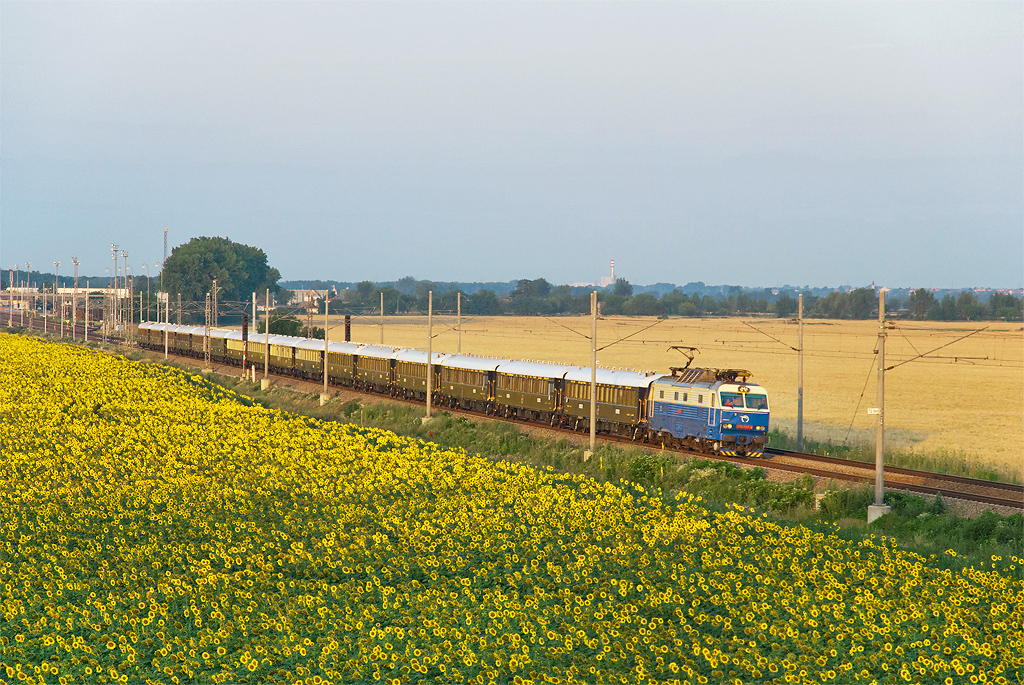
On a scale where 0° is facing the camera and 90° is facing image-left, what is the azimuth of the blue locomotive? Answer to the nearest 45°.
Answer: approximately 315°
